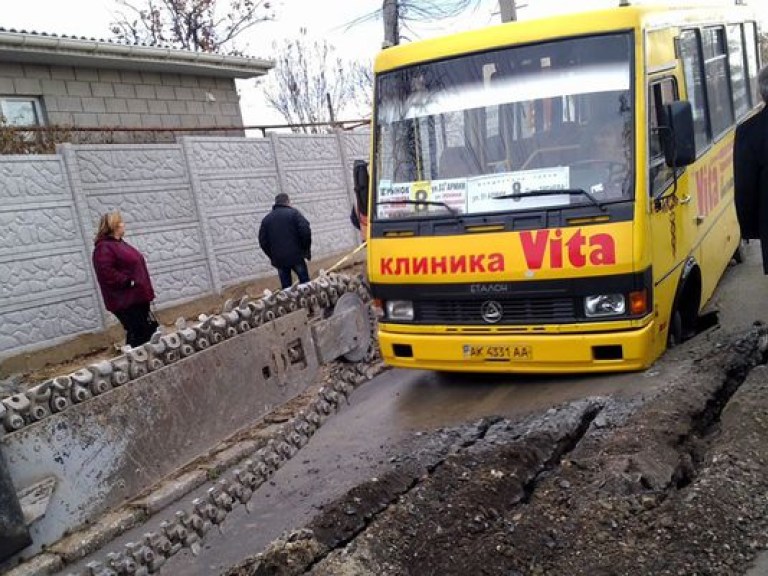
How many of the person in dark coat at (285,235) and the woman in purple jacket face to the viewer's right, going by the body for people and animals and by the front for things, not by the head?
1

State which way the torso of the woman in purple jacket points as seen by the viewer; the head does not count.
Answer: to the viewer's right

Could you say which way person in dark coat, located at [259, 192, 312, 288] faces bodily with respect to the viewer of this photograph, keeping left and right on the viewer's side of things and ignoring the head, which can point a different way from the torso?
facing away from the viewer

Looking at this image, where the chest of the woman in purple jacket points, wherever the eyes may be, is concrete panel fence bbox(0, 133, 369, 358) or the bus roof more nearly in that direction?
the bus roof

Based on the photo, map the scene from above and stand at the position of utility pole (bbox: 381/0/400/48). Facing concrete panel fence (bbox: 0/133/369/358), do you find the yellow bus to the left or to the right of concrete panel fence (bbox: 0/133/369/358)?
left

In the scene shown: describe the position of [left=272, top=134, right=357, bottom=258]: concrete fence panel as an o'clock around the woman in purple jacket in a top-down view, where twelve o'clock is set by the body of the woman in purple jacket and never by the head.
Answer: The concrete fence panel is roughly at 10 o'clock from the woman in purple jacket.

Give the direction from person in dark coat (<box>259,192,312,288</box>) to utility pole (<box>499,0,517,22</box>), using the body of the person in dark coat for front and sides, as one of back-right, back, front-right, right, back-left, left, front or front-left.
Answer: front-right

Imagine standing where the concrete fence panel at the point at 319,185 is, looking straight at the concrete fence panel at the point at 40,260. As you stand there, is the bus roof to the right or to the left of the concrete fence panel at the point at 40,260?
left

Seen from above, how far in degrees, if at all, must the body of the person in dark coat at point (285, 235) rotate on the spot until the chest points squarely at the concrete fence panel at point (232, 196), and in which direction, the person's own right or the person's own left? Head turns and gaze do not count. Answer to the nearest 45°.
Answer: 0° — they already face it

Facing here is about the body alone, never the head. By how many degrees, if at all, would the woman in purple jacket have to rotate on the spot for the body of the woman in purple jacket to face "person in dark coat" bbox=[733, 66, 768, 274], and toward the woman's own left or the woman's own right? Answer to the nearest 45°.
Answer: approximately 45° to the woman's own right

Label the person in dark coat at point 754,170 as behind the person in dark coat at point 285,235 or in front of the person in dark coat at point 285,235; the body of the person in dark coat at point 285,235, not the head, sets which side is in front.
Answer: behind

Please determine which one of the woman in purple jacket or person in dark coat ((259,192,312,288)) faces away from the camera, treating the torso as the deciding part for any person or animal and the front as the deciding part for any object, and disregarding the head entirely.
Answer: the person in dark coat

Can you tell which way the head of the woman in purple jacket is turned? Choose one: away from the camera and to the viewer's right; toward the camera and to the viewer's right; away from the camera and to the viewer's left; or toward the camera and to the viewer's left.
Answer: toward the camera and to the viewer's right

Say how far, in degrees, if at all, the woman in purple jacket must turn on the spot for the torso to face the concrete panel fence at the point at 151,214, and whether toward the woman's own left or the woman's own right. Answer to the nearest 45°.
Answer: approximately 90° to the woman's own left

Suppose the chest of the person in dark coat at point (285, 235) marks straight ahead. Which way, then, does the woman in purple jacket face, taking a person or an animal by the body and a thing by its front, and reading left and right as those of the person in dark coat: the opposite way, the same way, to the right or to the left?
to the right

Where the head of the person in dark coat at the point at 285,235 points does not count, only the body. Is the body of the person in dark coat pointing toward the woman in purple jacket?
no
